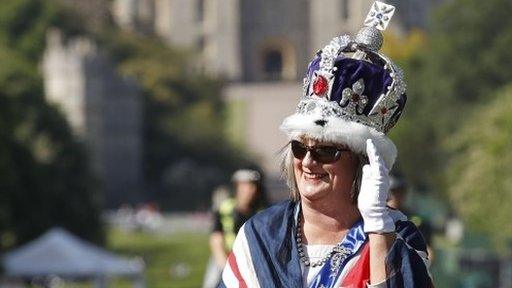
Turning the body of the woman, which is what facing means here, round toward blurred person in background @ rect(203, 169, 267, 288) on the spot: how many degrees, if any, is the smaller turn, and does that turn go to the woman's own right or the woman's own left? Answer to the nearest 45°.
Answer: approximately 135° to the woman's own right

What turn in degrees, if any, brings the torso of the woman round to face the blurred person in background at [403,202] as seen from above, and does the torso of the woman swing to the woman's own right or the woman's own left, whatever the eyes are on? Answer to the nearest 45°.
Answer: approximately 135° to the woman's own right

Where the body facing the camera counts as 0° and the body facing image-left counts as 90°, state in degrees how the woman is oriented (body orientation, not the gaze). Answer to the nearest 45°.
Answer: approximately 45°

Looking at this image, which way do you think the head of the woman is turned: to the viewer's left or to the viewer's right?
to the viewer's left

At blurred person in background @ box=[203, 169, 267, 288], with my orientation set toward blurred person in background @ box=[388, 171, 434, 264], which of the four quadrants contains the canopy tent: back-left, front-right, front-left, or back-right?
back-left
